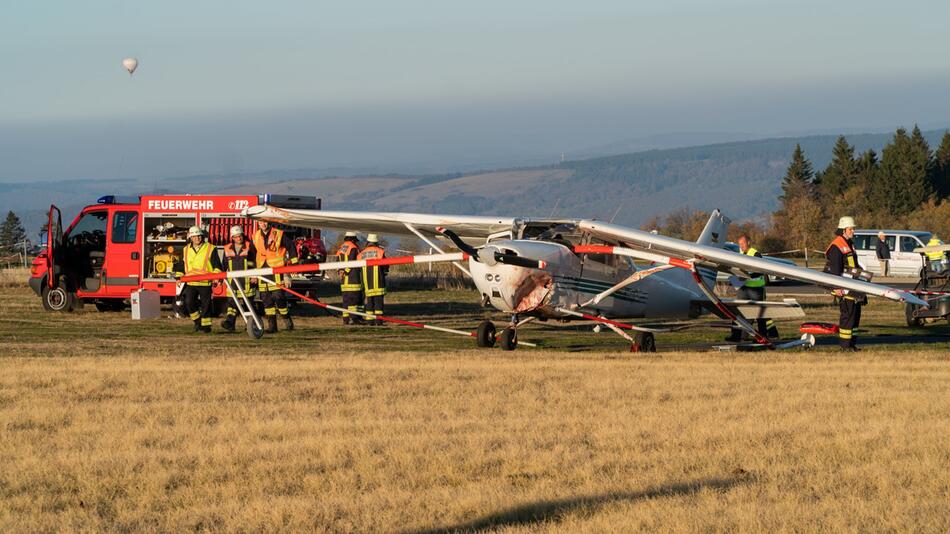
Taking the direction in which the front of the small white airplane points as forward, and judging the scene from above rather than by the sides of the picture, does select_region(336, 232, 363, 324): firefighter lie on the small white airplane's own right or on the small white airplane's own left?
on the small white airplane's own right

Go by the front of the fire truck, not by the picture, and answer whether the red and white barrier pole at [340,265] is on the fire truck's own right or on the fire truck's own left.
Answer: on the fire truck's own left

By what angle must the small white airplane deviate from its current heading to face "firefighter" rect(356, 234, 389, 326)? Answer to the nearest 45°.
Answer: approximately 90° to its right

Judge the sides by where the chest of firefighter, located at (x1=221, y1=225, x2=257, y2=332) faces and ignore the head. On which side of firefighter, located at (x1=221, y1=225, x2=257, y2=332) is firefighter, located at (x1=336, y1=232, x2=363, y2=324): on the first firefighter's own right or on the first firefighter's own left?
on the first firefighter's own left

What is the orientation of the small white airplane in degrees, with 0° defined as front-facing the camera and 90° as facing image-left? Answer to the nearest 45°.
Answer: approximately 45°

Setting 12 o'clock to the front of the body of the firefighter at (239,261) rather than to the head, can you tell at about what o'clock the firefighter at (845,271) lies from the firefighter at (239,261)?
the firefighter at (845,271) is roughly at 10 o'clock from the firefighter at (239,261).

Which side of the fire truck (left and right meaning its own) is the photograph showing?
left

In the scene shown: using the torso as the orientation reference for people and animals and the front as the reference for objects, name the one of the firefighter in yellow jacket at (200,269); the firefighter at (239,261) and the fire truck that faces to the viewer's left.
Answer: the fire truck

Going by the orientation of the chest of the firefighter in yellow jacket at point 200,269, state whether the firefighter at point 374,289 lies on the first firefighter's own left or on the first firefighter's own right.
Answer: on the first firefighter's own left
